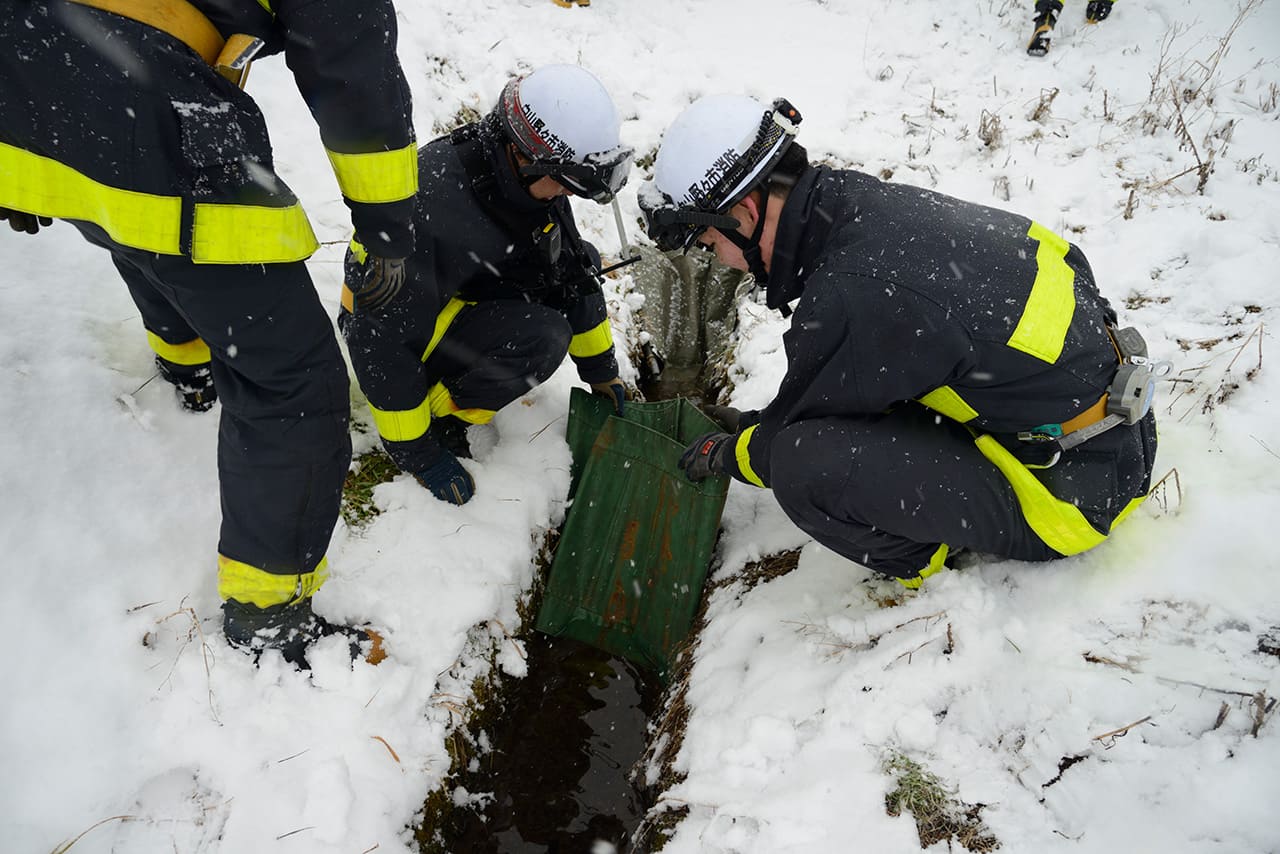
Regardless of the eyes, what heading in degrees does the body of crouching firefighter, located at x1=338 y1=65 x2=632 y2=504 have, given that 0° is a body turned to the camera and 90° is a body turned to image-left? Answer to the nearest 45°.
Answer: approximately 315°

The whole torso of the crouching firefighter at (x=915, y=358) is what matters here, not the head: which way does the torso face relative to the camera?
to the viewer's left

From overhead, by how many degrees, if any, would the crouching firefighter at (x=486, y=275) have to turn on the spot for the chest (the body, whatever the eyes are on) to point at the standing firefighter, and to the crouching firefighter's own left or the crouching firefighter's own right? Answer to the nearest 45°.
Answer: approximately 90° to the crouching firefighter's own right

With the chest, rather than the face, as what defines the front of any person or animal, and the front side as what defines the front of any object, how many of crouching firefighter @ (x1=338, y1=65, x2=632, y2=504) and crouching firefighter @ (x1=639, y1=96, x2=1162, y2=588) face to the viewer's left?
1

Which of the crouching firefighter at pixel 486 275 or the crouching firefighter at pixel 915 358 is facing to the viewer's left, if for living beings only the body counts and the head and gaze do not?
the crouching firefighter at pixel 915 358

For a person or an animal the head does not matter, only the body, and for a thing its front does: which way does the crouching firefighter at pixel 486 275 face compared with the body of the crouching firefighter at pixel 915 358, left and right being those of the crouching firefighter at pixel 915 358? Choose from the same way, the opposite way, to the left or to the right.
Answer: the opposite way

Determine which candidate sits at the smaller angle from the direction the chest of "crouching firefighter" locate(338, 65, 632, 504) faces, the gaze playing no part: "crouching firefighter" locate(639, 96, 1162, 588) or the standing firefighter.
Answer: the crouching firefighter

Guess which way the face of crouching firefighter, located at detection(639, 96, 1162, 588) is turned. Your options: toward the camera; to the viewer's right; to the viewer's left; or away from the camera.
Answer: to the viewer's left

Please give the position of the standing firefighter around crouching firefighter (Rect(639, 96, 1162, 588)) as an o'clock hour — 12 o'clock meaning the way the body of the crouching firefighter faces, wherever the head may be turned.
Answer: The standing firefighter is roughly at 11 o'clock from the crouching firefighter.

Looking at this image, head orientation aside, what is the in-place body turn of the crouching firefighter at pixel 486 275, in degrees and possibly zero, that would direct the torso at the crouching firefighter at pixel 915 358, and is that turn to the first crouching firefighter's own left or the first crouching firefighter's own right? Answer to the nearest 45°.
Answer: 0° — they already face them
